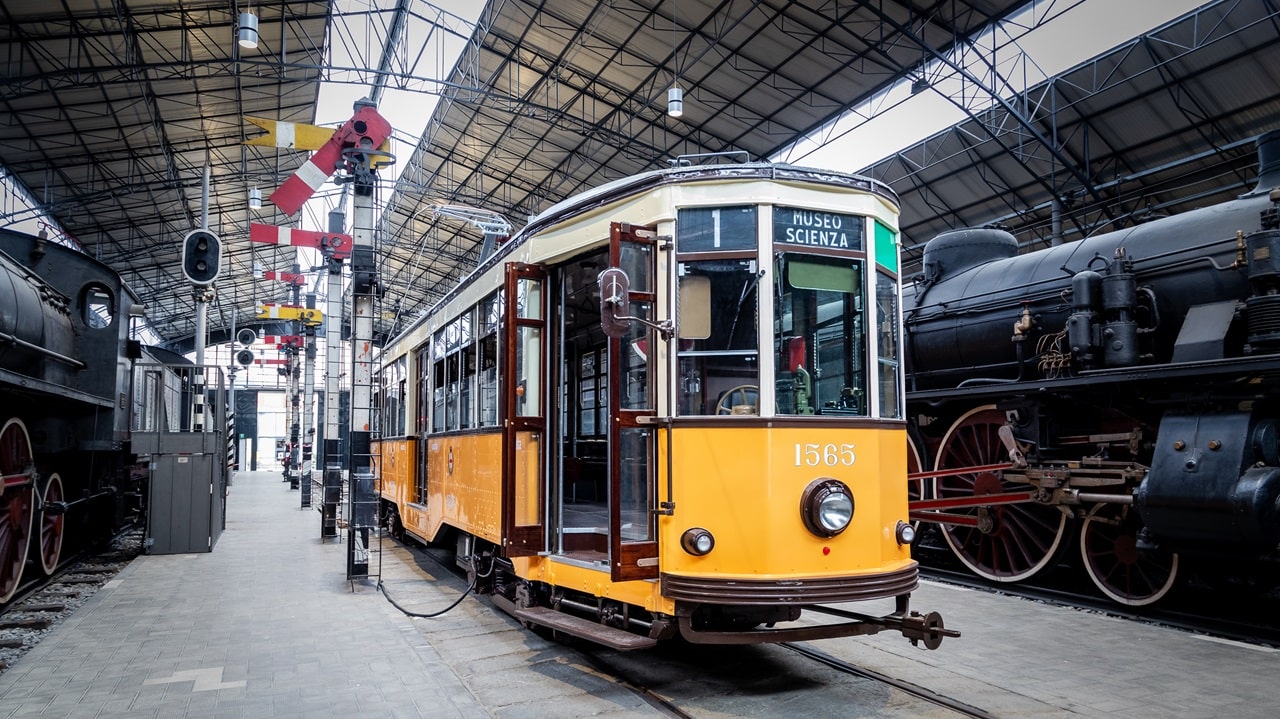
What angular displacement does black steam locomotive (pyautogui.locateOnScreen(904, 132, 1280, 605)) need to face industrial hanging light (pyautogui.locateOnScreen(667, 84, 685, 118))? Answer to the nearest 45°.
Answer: approximately 180°

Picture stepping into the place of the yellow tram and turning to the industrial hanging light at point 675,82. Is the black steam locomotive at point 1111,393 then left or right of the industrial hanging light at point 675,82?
right

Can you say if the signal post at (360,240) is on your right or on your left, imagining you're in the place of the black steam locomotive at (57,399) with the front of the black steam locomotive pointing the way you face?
on your left

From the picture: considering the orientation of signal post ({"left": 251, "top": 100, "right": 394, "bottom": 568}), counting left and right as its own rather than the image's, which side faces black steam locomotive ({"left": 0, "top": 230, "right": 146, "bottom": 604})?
right

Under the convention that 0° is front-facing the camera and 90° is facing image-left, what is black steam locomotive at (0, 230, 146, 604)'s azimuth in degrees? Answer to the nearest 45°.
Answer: approximately 45°

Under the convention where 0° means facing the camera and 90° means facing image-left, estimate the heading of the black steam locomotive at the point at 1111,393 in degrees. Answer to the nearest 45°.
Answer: approximately 315°

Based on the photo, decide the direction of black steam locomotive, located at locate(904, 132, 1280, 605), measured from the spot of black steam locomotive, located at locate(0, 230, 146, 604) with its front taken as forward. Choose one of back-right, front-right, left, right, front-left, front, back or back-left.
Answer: left

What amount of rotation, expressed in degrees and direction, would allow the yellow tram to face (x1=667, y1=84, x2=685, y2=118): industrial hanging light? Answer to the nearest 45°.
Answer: approximately 135° to its left

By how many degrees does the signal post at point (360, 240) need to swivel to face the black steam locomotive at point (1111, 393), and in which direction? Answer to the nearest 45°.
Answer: approximately 45° to its left
